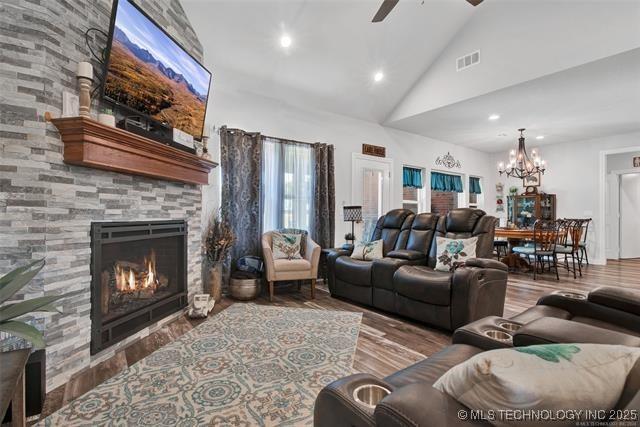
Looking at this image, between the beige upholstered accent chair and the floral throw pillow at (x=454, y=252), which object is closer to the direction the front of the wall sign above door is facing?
the floral throw pillow

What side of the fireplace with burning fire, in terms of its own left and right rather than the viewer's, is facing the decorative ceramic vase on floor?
left

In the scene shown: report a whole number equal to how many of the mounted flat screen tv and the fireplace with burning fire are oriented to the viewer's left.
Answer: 0

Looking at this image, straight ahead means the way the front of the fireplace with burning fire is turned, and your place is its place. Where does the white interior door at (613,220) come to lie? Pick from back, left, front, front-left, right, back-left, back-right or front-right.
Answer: front-left

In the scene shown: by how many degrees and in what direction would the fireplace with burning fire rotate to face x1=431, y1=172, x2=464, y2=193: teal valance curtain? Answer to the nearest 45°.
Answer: approximately 45° to its left

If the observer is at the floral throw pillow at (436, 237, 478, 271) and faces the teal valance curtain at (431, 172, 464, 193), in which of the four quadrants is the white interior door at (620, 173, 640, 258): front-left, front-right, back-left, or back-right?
front-right

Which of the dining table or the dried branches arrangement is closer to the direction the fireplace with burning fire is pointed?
the dining table

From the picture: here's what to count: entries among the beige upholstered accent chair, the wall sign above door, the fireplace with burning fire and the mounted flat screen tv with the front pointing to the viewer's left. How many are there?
0

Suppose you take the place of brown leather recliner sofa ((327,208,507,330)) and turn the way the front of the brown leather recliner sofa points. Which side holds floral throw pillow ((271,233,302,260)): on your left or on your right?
on your right

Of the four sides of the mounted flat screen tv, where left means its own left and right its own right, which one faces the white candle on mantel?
right

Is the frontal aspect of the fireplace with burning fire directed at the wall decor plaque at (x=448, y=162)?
no

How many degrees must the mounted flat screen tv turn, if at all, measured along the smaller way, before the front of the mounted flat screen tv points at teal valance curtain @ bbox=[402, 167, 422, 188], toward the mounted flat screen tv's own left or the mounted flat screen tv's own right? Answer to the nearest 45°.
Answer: approximately 45° to the mounted flat screen tv's own left

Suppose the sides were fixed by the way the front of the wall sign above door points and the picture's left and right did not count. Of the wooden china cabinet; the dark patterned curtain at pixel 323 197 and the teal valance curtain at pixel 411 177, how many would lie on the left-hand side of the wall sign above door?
2

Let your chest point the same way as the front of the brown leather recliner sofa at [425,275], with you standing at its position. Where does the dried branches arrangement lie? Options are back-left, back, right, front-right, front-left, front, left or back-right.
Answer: front-right

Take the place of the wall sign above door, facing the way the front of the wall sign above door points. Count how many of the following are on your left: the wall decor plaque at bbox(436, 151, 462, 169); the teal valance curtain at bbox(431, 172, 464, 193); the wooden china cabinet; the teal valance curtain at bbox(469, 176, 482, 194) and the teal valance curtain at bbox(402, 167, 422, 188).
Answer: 5

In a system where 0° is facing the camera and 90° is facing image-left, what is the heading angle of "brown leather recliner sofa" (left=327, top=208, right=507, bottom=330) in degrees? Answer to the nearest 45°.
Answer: approximately 45°

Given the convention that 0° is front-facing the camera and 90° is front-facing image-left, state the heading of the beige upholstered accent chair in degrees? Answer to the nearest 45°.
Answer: approximately 0°

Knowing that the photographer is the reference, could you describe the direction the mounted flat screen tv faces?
facing the viewer and to the right of the viewer

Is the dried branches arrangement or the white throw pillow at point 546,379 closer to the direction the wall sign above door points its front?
the white throw pillow

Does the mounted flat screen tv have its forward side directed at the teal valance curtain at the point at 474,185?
no
